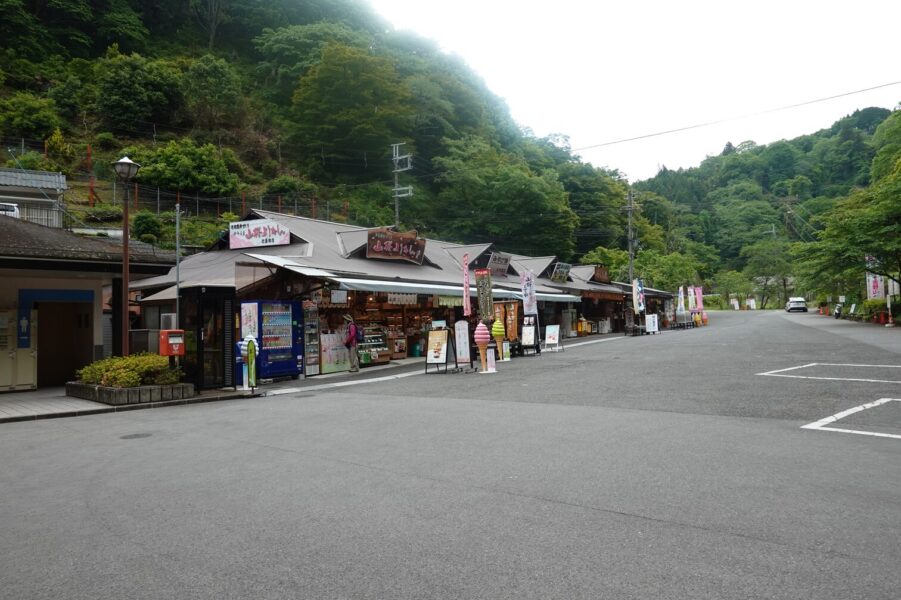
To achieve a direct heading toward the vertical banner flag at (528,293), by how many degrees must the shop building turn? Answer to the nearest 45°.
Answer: approximately 45° to its left

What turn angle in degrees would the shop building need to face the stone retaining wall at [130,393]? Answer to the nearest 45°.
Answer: approximately 90° to its right

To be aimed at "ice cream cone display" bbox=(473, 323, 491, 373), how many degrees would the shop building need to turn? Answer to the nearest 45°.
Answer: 0° — it already faces it

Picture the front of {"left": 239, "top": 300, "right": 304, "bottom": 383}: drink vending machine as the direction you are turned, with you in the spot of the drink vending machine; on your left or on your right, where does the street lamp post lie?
on your right

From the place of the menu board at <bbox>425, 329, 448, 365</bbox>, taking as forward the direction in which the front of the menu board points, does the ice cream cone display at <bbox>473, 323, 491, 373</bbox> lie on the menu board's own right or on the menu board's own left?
on the menu board's own left

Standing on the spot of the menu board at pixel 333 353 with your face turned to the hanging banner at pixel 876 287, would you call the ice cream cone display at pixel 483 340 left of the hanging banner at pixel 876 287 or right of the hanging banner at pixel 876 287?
right

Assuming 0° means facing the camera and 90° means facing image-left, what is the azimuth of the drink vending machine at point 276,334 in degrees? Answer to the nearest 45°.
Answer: approximately 315°
